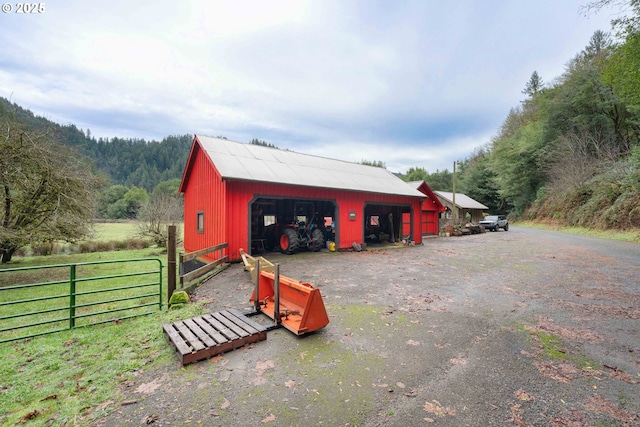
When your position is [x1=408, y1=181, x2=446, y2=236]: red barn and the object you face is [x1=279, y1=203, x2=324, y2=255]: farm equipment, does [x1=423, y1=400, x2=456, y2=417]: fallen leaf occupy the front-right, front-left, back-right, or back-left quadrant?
front-left

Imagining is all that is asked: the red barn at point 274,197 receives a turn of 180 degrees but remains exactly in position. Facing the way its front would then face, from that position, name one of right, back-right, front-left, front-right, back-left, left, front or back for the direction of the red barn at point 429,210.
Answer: right

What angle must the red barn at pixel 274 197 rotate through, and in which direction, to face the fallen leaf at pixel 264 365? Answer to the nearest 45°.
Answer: approximately 45° to its right

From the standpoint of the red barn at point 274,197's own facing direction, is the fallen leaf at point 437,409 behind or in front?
in front

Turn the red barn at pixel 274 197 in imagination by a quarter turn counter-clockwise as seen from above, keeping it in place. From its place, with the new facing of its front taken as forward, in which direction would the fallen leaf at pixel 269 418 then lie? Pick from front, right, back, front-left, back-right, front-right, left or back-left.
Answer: back-right

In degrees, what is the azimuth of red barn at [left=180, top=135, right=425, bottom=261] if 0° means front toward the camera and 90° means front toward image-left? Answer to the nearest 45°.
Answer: approximately 315°

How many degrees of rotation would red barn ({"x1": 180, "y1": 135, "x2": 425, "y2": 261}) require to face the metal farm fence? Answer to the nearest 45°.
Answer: approximately 90° to its right

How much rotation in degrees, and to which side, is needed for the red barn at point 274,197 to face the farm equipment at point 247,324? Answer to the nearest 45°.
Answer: approximately 45° to its right

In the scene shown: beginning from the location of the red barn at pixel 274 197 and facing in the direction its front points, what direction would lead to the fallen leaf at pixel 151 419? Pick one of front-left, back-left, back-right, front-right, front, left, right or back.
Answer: front-right

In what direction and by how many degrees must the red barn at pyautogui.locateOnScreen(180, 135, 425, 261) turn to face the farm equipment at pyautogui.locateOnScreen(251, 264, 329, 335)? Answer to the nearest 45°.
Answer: approximately 45° to its right

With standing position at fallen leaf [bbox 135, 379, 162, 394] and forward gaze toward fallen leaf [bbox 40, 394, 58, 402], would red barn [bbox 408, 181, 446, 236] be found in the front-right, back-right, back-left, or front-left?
back-right

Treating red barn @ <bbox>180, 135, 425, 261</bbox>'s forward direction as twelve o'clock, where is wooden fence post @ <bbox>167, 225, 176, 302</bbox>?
The wooden fence post is roughly at 2 o'clock from the red barn.

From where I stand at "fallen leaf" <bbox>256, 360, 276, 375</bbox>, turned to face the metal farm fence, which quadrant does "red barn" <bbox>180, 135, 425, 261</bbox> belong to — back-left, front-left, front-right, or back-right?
front-right

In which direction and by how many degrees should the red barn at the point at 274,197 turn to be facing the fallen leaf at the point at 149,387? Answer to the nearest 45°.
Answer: approximately 45° to its right

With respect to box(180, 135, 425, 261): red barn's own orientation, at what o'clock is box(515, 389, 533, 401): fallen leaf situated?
The fallen leaf is roughly at 1 o'clock from the red barn.
